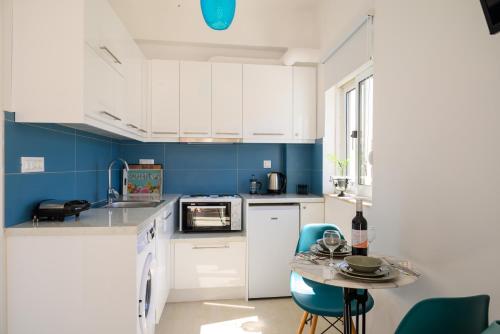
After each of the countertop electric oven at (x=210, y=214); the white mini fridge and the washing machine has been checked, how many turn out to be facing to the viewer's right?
1

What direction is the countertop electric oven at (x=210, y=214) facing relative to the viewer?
toward the camera

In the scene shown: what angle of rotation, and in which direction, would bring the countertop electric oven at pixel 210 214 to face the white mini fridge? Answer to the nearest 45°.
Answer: approximately 90° to its left

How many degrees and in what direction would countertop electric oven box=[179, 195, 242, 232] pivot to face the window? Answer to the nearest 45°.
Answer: approximately 90° to its left

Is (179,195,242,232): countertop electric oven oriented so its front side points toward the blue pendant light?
yes

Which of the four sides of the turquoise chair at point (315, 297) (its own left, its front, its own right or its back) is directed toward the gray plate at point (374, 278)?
front

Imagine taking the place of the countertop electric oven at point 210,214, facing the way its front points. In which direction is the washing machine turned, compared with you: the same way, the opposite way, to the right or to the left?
to the left

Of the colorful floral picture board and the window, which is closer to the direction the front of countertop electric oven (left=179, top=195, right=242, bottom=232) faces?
the window

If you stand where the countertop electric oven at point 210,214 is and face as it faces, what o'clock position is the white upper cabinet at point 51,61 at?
The white upper cabinet is roughly at 1 o'clock from the countertop electric oven.

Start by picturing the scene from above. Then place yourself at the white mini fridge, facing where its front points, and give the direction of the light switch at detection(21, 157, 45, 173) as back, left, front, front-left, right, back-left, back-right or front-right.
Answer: front-right

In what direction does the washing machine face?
to the viewer's right

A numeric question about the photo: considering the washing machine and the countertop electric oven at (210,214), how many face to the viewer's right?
1

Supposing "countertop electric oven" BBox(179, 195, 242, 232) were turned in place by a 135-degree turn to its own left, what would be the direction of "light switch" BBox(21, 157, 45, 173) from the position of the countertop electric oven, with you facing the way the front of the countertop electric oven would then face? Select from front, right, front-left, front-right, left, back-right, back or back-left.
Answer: back

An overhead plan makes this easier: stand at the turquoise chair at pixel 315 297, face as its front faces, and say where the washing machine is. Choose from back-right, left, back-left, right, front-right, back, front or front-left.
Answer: back-right

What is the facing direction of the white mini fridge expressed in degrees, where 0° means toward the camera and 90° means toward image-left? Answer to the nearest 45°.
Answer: approximately 0°
